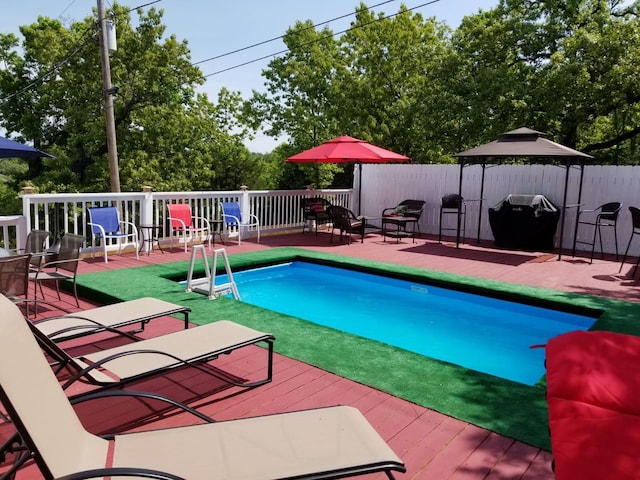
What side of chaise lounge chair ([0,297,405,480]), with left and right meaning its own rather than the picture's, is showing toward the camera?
right

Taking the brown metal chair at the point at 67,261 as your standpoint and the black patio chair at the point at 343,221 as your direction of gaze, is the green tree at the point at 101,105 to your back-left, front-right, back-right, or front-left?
front-left

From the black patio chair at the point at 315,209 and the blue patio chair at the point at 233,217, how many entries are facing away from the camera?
0

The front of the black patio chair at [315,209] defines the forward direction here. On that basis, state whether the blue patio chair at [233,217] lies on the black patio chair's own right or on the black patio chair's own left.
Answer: on the black patio chair's own right

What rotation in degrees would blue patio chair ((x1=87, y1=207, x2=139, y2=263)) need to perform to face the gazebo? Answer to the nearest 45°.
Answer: approximately 45° to its left

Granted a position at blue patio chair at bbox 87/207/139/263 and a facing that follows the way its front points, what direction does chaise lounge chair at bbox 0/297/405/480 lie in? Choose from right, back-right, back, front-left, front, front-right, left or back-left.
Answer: front-right

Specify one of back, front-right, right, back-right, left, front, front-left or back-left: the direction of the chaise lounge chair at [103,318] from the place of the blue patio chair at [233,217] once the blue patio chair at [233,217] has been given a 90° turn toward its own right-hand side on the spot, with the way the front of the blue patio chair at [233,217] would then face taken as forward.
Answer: front-left

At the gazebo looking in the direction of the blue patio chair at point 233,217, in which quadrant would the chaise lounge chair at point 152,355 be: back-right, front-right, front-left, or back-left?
front-left

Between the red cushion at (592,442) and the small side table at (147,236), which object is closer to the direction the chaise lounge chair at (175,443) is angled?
the red cushion

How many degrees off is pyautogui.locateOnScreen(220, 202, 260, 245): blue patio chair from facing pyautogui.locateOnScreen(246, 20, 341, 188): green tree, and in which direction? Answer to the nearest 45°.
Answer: approximately 135° to its left

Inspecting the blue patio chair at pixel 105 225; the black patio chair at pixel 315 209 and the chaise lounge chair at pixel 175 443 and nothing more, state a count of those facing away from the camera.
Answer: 0

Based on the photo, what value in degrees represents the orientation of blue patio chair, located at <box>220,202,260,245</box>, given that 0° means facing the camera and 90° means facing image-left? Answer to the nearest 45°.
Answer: approximately 315°

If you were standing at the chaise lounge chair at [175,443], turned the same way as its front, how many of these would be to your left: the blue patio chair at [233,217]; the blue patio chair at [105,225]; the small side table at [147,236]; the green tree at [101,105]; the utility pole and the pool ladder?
6

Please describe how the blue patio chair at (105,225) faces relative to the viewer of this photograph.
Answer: facing the viewer and to the right of the viewer

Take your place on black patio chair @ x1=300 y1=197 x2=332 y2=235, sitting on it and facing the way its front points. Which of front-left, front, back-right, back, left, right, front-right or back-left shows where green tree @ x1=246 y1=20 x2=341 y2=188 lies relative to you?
back-left

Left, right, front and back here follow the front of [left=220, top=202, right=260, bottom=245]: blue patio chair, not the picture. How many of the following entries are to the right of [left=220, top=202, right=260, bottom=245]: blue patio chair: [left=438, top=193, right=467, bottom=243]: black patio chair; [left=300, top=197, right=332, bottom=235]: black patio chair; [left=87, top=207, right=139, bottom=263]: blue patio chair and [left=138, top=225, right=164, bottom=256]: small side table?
2

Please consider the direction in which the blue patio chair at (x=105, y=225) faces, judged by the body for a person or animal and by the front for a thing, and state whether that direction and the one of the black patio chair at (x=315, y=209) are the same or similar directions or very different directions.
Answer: same or similar directions

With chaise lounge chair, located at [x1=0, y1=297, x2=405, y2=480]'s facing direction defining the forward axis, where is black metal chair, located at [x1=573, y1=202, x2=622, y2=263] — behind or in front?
in front
